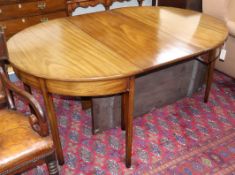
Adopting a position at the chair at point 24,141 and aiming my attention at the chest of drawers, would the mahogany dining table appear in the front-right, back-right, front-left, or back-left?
front-right

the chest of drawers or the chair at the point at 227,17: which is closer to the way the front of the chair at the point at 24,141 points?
the chair

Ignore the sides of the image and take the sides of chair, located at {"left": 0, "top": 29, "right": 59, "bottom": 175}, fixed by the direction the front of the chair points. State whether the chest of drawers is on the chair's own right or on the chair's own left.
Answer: on the chair's own left

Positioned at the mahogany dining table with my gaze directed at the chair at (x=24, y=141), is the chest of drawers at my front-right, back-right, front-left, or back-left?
back-right

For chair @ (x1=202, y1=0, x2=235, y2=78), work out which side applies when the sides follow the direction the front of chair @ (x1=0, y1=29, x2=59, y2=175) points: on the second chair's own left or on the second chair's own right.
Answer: on the second chair's own left

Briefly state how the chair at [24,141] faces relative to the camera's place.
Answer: facing the viewer and to the right of the viewer

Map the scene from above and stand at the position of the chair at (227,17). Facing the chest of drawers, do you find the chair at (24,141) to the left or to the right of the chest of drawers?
left
